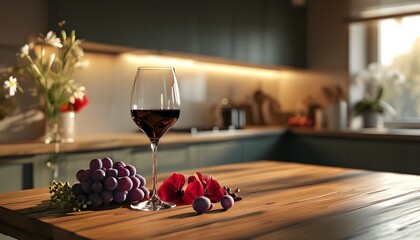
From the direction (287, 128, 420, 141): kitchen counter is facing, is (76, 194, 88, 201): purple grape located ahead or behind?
ahead

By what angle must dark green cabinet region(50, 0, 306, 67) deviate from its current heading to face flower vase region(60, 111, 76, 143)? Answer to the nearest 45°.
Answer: approximately 90° to its right

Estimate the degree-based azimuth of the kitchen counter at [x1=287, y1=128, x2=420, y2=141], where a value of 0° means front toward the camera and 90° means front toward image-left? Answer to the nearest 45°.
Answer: approximately 45°

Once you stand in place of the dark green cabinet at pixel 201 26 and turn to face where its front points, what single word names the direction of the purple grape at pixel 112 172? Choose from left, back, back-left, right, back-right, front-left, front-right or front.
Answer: front-right

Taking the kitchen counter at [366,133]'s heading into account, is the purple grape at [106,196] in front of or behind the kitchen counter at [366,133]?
in front

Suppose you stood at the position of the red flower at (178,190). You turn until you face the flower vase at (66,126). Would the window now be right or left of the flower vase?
right

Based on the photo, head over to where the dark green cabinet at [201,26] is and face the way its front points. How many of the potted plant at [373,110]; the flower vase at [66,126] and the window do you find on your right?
1

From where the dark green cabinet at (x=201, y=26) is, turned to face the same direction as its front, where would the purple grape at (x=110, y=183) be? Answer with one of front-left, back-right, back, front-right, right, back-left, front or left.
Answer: front-right

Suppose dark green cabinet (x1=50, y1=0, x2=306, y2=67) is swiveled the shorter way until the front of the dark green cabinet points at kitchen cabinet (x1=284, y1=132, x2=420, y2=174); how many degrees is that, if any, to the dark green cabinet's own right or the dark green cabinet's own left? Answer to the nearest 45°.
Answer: approximately 45° to the dark green cabinet's own left

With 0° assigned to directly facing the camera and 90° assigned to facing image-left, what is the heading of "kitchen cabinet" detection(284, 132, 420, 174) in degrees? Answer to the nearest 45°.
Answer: approximately 45°

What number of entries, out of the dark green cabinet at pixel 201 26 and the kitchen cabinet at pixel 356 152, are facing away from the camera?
0

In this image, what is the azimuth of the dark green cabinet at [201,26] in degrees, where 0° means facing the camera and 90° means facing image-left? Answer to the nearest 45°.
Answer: approximately 315°
